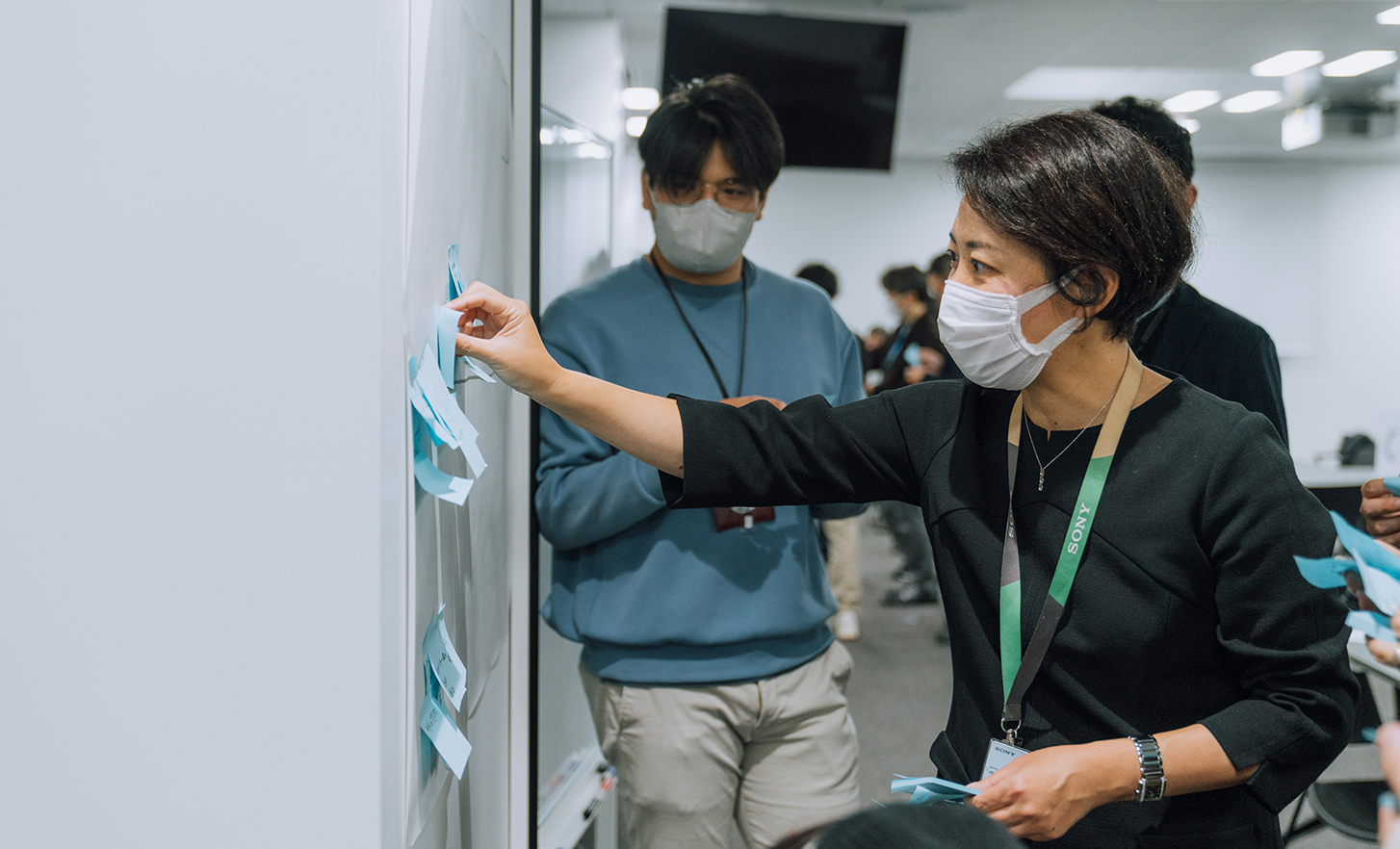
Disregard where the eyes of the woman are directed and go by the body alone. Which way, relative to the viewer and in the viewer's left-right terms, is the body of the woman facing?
facing the viewer and to the left of the viewer

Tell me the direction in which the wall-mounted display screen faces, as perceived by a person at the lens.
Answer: facing the viewer

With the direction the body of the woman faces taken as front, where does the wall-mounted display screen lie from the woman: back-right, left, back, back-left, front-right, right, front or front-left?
back-right

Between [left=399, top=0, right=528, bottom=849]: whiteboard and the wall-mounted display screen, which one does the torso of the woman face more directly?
the whiteboard

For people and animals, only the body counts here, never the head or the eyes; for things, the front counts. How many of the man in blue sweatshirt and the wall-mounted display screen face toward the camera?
2

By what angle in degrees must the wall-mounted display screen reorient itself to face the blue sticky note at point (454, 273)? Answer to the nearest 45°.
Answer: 0° — it already faces it

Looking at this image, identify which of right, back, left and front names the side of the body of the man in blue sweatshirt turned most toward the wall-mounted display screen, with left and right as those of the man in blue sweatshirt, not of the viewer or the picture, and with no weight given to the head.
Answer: back

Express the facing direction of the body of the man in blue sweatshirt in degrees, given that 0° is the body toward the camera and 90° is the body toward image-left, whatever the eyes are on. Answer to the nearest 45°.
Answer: approximately 0°

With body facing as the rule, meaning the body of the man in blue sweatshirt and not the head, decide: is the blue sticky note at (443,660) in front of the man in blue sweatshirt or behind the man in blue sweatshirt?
in front

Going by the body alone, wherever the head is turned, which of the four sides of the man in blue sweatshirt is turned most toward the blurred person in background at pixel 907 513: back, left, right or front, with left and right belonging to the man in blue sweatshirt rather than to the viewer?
back
